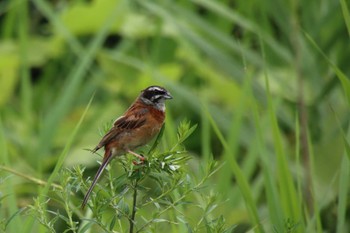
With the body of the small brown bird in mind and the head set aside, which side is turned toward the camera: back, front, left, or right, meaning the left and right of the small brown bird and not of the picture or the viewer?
right

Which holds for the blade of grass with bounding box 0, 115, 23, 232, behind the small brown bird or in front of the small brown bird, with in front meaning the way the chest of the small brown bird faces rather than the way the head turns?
behind
